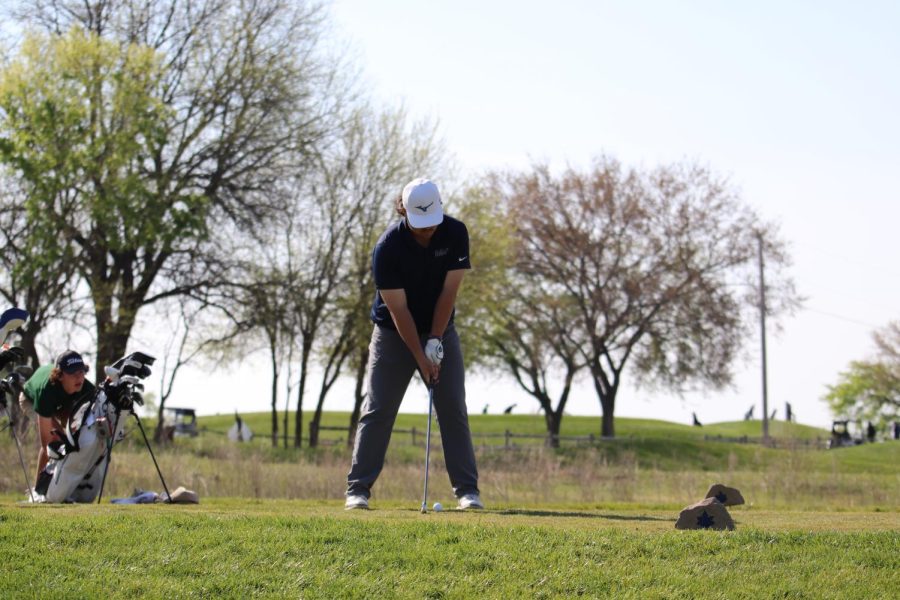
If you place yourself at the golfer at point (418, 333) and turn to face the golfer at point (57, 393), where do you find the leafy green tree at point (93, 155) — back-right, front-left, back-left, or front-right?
front-right

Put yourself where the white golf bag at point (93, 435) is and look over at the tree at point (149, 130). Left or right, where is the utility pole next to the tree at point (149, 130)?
right

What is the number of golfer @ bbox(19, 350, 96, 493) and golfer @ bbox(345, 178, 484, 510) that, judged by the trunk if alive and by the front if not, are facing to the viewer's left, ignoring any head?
0

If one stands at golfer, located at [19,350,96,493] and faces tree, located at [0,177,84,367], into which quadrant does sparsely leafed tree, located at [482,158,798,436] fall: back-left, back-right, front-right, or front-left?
front-right

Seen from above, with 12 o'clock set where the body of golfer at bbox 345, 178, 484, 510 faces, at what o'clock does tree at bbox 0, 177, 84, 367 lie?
The tree is roughly at 5 o'clock from the golfer.

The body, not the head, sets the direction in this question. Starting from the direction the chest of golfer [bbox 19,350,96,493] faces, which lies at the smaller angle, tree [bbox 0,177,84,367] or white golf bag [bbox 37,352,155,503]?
the white golf bag

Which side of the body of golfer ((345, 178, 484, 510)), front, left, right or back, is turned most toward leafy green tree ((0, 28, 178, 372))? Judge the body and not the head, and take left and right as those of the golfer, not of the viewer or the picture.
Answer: back

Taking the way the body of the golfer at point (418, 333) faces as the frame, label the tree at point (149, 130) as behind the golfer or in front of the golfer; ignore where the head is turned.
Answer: behind

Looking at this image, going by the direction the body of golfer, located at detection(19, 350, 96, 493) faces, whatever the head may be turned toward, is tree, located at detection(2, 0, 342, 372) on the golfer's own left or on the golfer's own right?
on the golfer's own left

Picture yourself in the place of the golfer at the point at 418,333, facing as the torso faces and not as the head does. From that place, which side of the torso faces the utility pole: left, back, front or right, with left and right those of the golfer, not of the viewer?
back

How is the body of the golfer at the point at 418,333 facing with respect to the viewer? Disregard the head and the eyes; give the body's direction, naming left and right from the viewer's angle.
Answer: facing the viewer

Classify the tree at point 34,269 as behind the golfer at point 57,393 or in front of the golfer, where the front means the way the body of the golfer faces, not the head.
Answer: behind

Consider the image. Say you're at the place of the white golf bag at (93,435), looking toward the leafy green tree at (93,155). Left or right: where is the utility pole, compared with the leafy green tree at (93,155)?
right

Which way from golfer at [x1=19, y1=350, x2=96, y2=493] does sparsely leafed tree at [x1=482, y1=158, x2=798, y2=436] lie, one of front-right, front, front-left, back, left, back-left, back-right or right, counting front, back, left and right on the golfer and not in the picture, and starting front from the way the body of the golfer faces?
left

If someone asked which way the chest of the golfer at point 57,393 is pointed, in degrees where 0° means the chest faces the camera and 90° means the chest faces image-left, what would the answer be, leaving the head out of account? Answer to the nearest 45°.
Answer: approximately 315°

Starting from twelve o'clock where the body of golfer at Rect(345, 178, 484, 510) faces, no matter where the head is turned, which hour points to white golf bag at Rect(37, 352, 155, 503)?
The white golf bag is roughly at 4 o'clock from the golfer.
